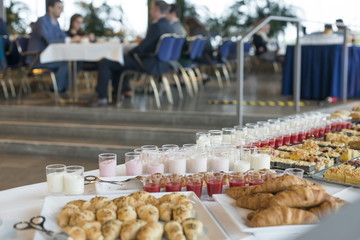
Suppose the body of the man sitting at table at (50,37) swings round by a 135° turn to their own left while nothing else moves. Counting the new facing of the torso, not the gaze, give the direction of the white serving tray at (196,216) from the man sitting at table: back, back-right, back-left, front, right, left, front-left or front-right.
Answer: back-left

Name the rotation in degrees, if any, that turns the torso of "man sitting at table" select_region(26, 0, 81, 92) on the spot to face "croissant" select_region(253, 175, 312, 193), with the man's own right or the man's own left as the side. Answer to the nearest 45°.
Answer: approximately 90° to the man's own right

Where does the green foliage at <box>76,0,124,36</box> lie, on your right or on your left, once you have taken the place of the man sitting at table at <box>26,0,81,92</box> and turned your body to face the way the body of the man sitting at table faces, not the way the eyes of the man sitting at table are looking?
on your left

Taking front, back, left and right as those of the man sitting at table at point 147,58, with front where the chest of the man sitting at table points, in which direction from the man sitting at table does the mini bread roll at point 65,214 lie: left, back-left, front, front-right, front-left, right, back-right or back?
left

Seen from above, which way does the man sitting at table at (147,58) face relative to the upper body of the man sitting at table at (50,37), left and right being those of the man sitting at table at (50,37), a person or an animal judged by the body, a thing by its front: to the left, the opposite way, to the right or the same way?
the opposite way

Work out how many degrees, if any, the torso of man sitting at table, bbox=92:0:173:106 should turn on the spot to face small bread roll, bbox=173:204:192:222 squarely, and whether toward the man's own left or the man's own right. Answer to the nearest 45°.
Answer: approximately 90° to the man's own left

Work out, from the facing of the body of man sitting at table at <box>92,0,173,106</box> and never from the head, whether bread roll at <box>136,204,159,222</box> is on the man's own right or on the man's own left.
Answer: on the man's own left

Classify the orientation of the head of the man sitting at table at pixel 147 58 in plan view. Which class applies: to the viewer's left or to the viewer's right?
to the viewer's left

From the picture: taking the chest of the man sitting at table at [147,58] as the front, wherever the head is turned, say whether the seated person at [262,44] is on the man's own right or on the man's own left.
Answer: on the man's own right

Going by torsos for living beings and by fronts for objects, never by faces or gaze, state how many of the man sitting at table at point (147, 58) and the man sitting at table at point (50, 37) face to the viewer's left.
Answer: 1

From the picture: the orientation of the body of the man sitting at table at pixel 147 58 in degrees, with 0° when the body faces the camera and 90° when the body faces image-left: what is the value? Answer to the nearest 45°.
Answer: approximately 90°

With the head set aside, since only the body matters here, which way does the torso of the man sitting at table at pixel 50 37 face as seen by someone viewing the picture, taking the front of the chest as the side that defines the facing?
to the viewer's right

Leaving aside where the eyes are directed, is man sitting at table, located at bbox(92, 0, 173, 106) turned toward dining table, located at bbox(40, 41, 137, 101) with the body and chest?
yes

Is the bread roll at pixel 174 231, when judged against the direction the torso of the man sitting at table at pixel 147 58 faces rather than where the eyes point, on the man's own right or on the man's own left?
on the man's own left
